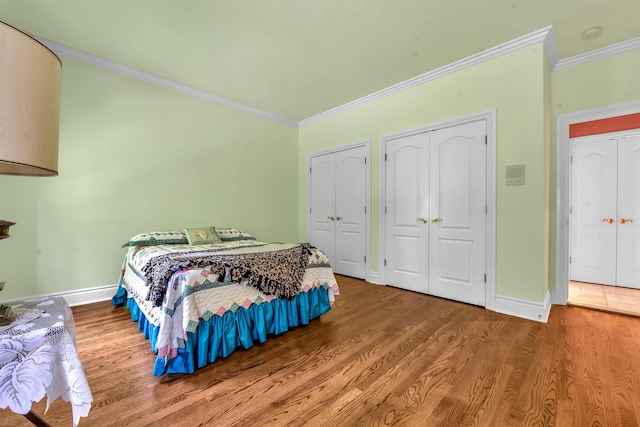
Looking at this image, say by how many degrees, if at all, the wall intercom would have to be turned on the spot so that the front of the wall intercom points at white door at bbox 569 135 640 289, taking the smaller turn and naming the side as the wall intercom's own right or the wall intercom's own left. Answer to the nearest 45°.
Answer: approximately 135° to the wall intercom's own left

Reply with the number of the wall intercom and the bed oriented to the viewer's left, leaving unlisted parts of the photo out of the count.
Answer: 0

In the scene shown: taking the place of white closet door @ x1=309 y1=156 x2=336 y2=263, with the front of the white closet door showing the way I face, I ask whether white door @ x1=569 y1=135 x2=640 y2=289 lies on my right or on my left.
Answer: on my left

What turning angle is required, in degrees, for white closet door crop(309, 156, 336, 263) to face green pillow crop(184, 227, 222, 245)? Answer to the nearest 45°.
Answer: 0° — it already faces it

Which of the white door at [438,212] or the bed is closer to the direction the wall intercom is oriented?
the bed

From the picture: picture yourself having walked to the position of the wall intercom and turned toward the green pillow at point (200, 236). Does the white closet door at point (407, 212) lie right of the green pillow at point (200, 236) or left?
right

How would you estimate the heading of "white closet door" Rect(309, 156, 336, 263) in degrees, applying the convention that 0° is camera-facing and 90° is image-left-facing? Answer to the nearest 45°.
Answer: approximately 45°

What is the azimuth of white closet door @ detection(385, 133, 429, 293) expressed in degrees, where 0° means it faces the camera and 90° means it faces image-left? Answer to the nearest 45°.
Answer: approximately 45°

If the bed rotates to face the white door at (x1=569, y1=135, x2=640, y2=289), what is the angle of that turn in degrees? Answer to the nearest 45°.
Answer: approximately 45° to its left

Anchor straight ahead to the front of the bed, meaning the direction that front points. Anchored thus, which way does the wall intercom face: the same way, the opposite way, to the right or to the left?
to the right

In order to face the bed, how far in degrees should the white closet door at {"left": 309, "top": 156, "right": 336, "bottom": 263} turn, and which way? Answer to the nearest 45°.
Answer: approximately 45° to its left

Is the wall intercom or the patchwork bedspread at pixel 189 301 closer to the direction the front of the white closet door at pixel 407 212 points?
the patchwork bedspread

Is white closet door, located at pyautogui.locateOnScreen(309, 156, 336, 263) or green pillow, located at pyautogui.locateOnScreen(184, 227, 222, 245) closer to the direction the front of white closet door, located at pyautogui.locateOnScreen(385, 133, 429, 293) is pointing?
the green pillow
